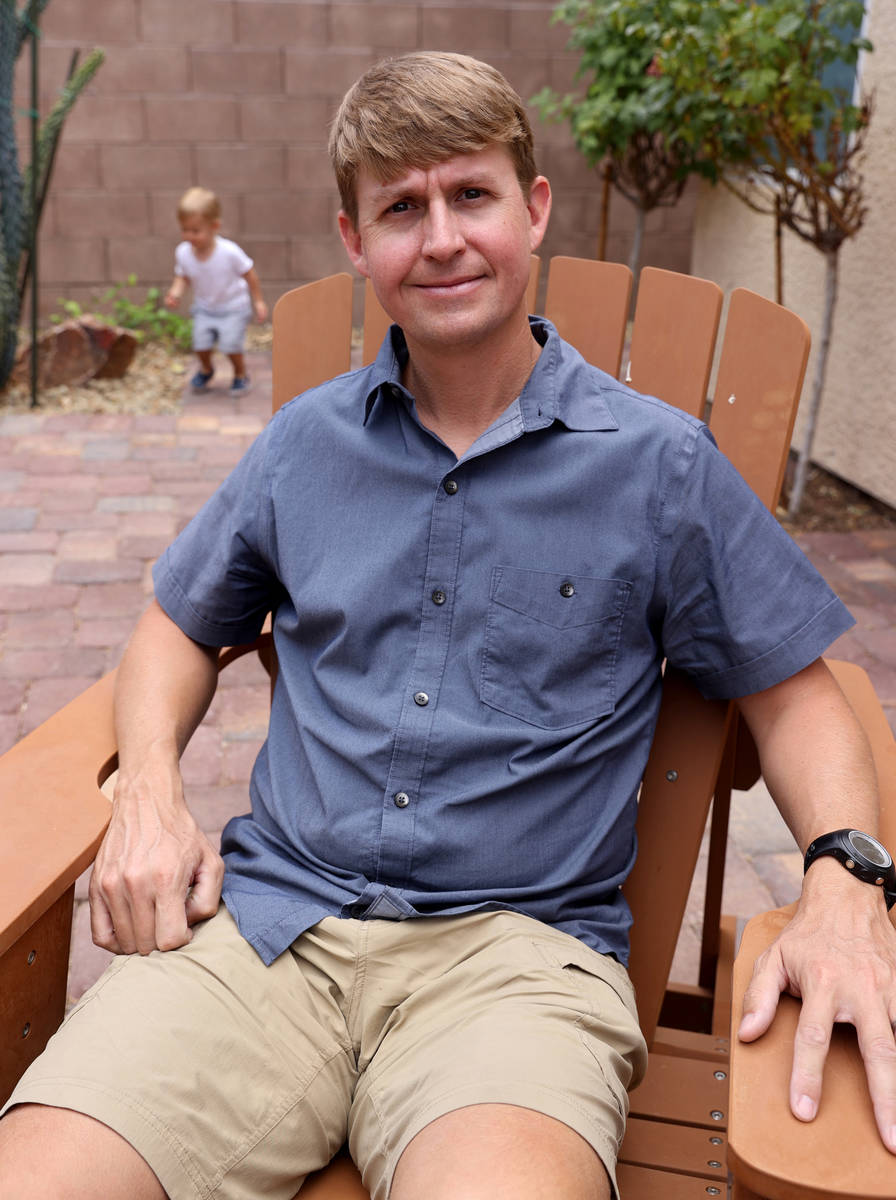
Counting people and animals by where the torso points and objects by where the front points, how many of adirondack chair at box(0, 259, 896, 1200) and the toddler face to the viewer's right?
0

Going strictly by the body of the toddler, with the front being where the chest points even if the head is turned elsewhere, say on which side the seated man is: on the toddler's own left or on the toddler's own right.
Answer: on the toddler's own left

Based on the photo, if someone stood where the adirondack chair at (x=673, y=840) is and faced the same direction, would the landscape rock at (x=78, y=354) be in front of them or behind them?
behind

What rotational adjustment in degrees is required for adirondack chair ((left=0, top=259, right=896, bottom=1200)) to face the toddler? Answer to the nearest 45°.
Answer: approximately 180°

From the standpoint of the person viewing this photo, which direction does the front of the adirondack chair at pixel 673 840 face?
facing the viewer

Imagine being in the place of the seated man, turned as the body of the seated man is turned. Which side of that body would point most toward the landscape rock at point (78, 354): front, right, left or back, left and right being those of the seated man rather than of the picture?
back

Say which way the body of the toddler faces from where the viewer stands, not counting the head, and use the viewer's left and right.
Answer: facing the viewer and to the left of the viewer

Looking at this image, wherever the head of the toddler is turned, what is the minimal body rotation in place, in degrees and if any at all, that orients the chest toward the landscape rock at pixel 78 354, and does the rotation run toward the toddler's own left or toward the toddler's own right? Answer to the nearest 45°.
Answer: approximately 45° to the toddler's own right

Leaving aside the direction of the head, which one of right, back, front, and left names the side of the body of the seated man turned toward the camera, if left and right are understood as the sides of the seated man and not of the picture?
front

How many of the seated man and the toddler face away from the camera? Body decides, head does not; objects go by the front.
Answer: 0
